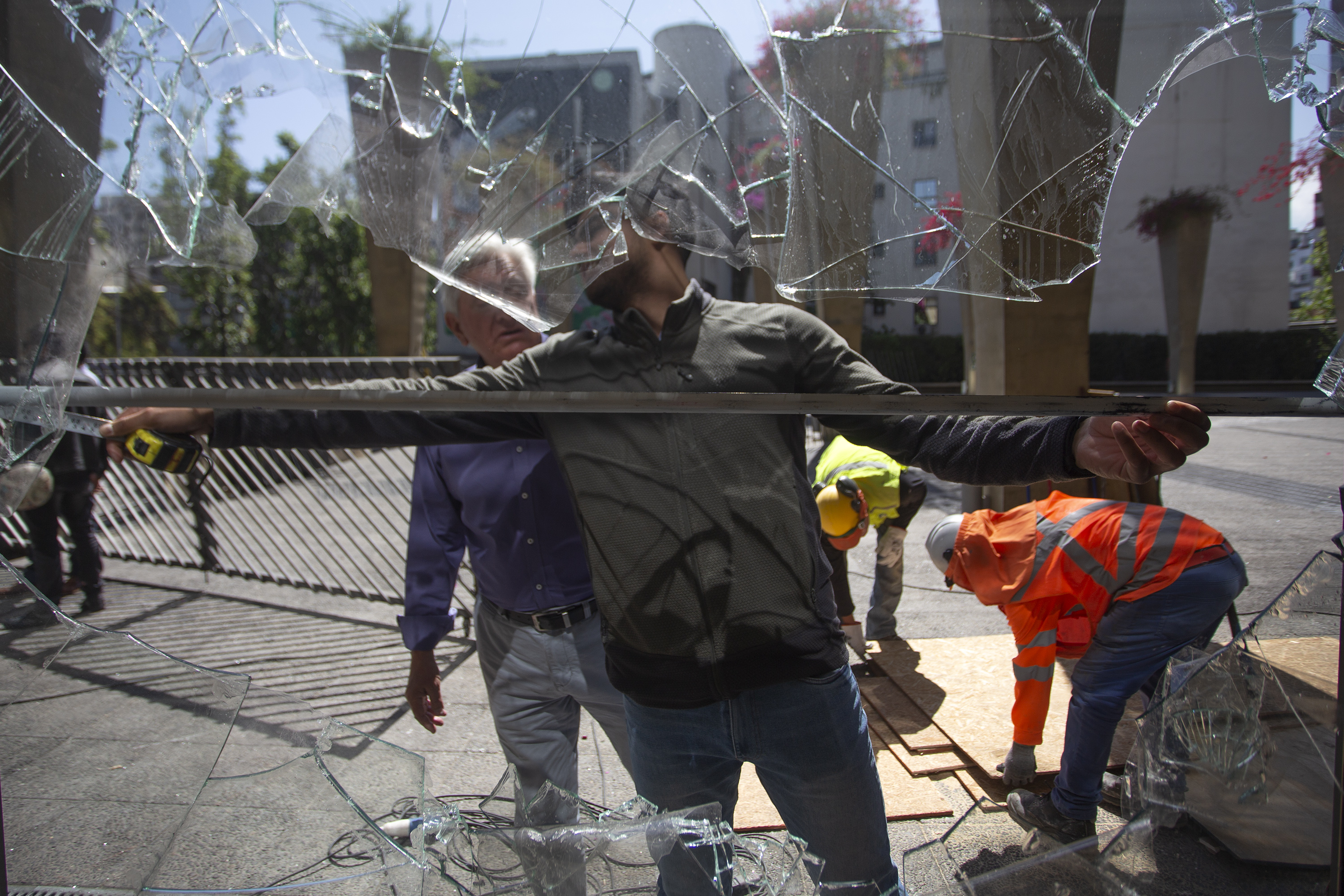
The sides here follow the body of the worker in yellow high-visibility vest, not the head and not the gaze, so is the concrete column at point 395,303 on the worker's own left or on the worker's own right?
on the worker's own right

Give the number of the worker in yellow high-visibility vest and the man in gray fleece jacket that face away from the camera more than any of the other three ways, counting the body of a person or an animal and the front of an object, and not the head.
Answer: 0

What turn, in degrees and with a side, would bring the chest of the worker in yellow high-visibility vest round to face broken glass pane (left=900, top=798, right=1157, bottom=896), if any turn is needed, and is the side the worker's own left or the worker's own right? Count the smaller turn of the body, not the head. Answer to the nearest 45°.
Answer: approximately 45° to the worker's own left

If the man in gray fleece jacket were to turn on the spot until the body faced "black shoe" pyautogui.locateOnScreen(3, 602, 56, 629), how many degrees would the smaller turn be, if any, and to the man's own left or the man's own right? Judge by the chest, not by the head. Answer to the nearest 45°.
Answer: approximately 90° to the man's own right

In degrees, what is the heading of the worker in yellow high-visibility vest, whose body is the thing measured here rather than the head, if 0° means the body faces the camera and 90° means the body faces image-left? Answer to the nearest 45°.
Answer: approximately 45°

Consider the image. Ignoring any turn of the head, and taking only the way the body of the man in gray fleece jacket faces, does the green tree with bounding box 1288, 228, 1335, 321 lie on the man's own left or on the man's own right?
on the man's own left

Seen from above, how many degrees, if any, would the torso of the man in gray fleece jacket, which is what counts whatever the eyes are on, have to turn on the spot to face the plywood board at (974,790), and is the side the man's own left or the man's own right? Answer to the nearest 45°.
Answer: approximately 135° to the man's own left

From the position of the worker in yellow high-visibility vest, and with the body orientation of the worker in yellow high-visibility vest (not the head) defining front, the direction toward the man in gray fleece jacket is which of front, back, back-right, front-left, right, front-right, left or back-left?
front-left

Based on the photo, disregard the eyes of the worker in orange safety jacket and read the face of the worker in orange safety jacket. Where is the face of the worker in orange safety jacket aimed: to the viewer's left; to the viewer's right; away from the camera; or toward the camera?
to the viewer's left
